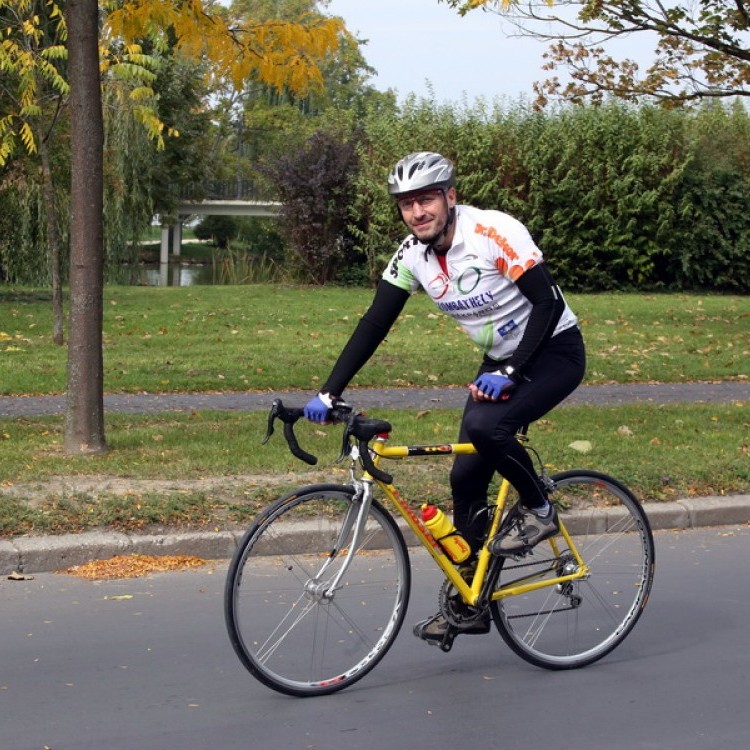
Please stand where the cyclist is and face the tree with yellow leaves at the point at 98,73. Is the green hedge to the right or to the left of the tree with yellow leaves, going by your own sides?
right

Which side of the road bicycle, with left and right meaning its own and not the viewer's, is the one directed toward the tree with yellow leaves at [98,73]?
right

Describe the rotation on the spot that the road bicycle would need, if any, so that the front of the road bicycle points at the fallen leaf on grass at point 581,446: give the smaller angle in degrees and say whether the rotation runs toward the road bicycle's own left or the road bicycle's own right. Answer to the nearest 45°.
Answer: approximately 135° to the road bicycle's own right

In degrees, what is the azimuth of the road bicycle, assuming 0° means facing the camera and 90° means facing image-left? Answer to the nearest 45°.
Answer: approximately 45°

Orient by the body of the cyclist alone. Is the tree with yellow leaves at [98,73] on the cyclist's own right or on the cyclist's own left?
on the cyclist's own right

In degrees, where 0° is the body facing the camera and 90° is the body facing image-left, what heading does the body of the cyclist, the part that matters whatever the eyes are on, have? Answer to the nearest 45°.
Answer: approximately 45°

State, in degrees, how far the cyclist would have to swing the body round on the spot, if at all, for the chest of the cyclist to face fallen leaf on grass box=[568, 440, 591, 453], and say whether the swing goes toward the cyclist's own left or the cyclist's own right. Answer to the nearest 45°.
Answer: approximately 135° to the cyclist's own right

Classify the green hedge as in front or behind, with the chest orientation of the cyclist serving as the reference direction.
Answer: behind

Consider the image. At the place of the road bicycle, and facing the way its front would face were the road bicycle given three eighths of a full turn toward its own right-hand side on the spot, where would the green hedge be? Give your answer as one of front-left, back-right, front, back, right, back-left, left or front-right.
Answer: front
